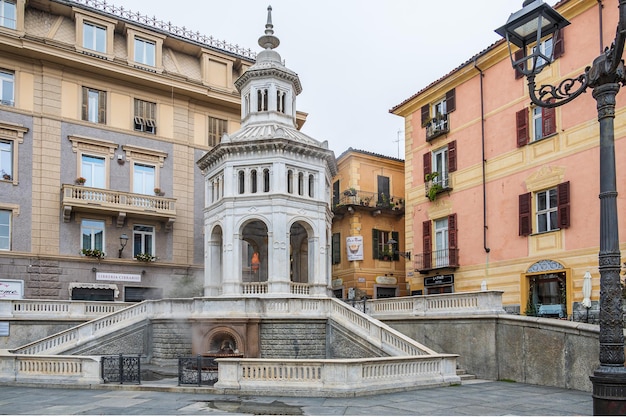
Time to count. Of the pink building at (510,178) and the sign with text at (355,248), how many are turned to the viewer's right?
0

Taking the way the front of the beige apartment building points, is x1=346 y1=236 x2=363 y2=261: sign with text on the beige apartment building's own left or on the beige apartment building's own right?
on the beige apartment building's own left

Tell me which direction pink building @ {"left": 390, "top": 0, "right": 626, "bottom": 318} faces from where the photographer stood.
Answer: facing the viewer and to the left of the viewer

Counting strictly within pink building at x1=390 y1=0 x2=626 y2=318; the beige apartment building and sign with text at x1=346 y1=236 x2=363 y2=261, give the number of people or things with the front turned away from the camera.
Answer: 0

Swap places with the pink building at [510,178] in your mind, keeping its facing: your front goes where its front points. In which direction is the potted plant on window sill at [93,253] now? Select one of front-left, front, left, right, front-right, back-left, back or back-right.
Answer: front-right

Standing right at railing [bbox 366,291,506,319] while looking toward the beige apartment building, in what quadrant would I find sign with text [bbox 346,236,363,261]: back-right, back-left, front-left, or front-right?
front-right

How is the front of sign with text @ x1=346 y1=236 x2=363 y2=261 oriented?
toward the camera

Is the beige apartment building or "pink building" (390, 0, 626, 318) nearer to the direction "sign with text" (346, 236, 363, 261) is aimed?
the pink building

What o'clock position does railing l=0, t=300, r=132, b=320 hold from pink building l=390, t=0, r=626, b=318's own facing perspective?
The railing is roughly at 1 o'clock from the pink building.

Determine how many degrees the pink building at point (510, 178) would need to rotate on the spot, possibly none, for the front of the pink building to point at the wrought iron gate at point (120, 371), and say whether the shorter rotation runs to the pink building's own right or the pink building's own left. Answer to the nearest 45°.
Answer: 0° — it already faces it

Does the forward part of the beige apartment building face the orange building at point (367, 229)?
no

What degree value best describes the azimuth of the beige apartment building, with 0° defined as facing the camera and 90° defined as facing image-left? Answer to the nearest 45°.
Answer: approximately 315°
